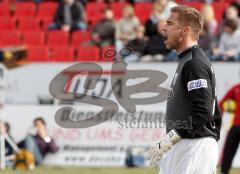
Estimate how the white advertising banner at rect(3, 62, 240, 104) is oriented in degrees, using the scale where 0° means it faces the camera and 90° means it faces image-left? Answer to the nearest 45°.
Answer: approximately 0°

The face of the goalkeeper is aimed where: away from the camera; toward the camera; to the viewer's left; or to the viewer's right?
to the viewer's left

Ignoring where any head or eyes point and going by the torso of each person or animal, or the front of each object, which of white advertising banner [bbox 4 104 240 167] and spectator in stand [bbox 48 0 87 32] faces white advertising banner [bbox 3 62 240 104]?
the spectator in stand

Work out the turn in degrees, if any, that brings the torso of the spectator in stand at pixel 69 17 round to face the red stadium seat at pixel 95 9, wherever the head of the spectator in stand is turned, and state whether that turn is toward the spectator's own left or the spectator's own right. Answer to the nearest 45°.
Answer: approximately 135° to the spectator's own left

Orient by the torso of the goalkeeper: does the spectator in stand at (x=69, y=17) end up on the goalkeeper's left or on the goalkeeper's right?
on the goalkeeper's right

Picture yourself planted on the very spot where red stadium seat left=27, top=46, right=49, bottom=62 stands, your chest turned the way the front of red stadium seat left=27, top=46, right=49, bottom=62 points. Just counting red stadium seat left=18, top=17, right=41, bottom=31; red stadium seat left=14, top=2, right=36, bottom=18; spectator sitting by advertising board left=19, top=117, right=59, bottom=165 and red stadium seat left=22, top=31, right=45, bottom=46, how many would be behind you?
3

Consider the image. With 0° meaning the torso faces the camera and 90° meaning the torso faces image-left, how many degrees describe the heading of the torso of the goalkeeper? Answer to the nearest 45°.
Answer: approximately 90°

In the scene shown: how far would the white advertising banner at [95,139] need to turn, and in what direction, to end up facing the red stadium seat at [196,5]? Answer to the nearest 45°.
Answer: approximately 135° to its left

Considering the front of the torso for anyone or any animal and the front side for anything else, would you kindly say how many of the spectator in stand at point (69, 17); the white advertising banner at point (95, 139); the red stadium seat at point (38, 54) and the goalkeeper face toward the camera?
3

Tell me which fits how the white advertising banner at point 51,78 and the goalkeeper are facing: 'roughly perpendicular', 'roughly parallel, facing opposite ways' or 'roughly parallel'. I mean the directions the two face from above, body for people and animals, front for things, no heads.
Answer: roughly perpendicular
